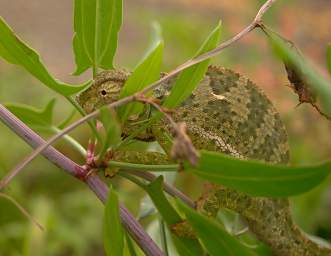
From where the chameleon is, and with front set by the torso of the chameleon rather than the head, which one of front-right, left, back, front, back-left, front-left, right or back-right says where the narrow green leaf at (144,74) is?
front

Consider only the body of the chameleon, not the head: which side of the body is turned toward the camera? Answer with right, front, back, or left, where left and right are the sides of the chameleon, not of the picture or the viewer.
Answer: left

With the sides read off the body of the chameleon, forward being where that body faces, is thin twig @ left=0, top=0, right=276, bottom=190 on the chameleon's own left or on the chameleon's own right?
on the chameleon's own left

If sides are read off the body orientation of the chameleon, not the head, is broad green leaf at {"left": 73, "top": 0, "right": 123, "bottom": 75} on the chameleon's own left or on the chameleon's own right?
on the chameleon's own right

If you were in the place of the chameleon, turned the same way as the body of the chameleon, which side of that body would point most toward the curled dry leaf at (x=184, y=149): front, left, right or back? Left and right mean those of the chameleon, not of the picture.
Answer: left

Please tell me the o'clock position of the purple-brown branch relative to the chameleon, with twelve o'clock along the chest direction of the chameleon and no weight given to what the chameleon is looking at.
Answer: The purple-brown branch is roughly at 10 o'clock from the chameleon.
